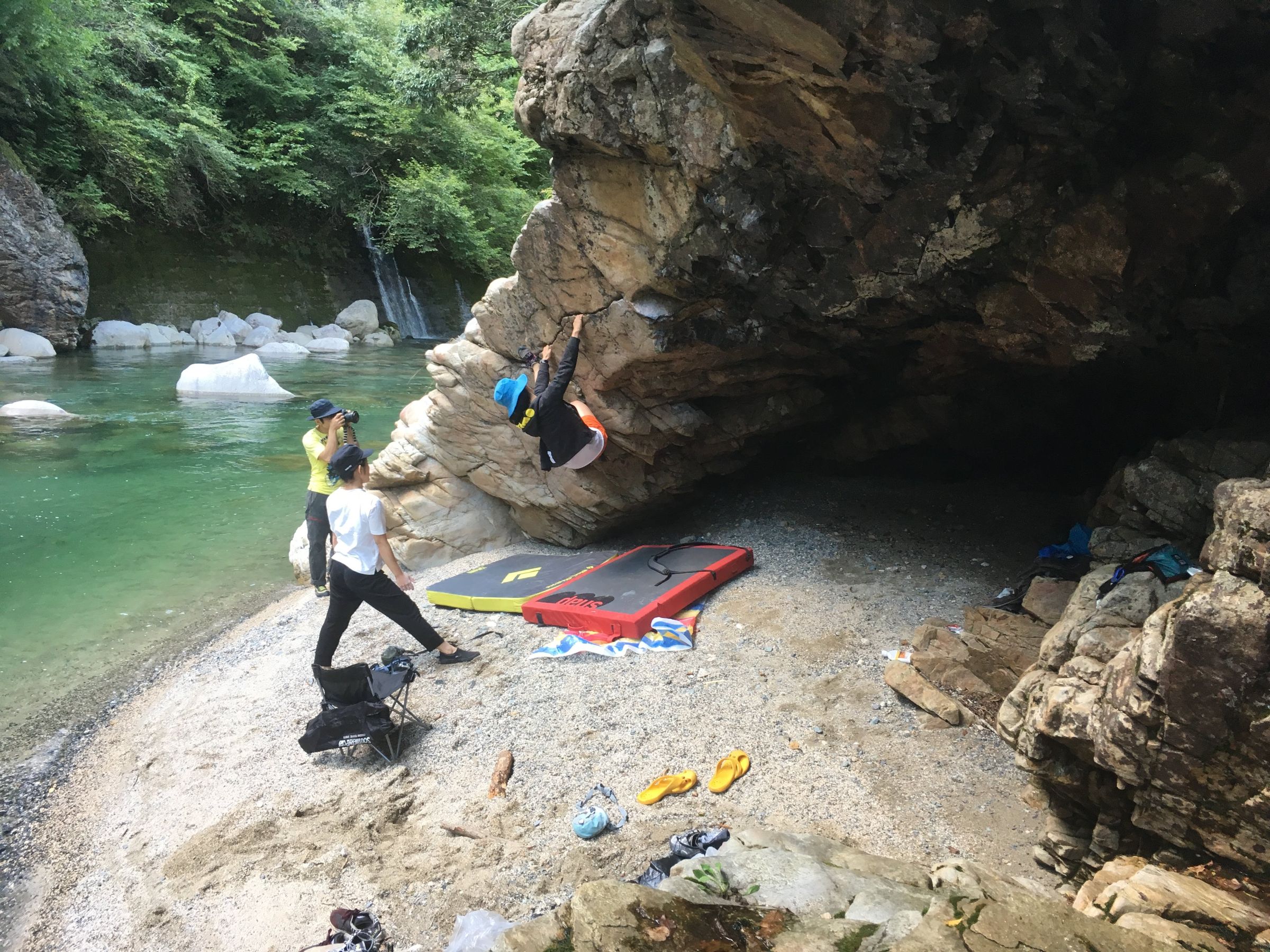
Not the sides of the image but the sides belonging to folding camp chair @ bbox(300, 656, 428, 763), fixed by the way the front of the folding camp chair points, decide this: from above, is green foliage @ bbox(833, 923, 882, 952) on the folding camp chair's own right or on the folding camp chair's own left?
on the folding camp chair's own right

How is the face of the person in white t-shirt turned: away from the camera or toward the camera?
away from the camera

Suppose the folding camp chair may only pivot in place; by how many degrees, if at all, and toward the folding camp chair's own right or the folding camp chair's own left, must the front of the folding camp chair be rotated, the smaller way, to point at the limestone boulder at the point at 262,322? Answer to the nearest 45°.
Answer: approximately 45° to the folding camp chair's own left

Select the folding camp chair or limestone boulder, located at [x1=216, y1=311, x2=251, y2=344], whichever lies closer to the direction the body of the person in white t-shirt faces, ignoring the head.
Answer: the limestone boulder
